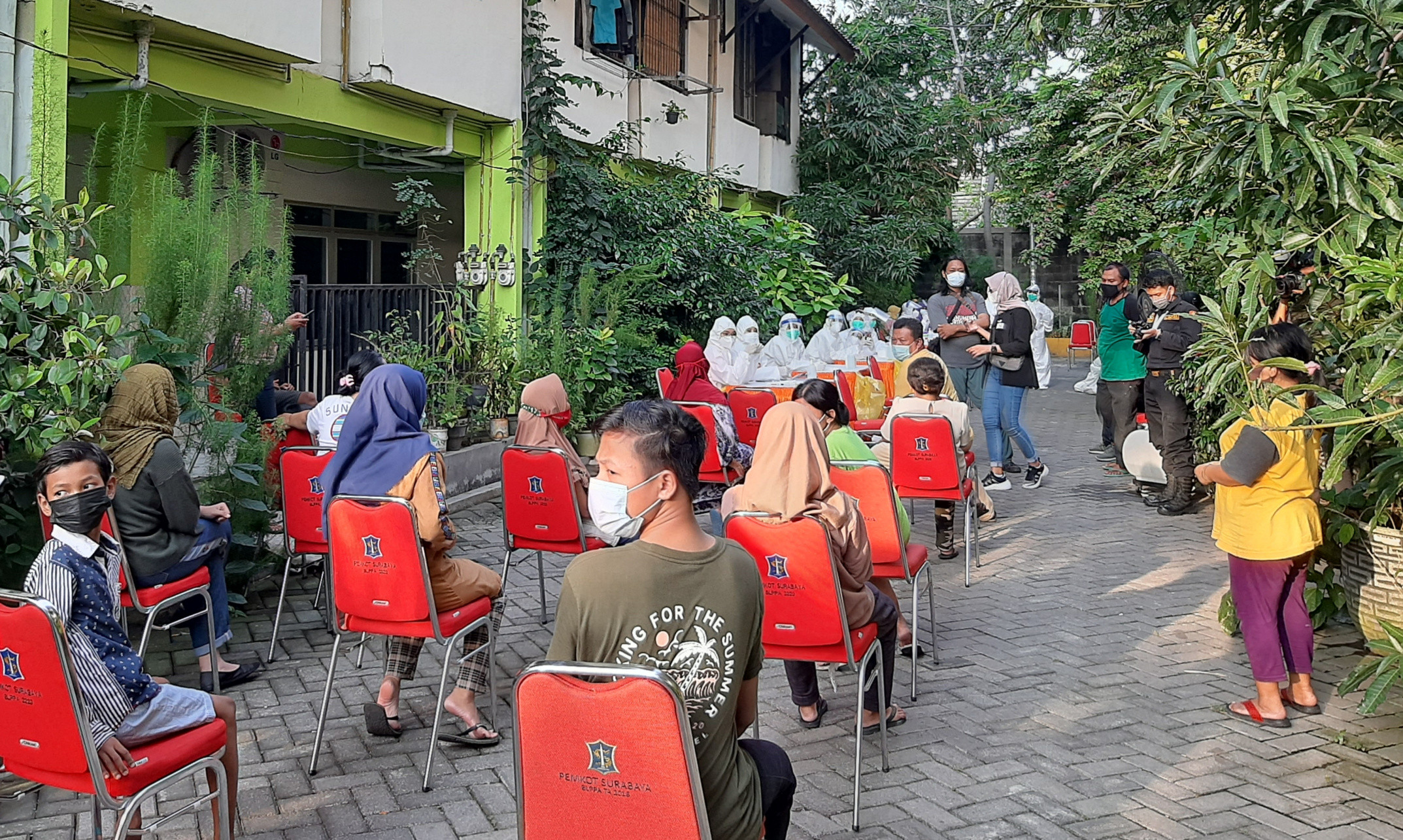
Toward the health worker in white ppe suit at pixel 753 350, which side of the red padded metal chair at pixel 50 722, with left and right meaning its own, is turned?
front

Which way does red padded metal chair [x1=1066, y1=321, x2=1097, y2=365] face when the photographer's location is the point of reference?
facing the viewer and to the left of the viewer

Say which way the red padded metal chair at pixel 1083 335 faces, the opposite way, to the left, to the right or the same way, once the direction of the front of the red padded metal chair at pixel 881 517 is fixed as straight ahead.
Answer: the opposite way

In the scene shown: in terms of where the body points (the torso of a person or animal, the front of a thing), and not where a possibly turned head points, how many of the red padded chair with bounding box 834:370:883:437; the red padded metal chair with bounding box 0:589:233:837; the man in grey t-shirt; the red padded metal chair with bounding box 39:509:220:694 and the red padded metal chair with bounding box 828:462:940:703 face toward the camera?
1

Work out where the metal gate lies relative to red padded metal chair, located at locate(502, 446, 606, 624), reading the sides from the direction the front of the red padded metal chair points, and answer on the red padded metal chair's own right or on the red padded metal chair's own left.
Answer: on the red padded metal chair's own left

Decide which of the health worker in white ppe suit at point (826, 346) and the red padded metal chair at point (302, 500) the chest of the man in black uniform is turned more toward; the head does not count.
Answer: the red padded metal chair

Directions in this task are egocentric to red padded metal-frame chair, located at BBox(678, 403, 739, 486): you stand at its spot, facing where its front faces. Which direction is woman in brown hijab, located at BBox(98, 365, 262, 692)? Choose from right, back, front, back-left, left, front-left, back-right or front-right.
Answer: back

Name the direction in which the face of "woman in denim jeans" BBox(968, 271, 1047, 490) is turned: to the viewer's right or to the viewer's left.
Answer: to the viewer's left

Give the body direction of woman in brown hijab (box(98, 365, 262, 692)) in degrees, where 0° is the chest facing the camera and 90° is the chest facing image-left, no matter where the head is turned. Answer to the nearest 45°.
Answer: approximately 225°

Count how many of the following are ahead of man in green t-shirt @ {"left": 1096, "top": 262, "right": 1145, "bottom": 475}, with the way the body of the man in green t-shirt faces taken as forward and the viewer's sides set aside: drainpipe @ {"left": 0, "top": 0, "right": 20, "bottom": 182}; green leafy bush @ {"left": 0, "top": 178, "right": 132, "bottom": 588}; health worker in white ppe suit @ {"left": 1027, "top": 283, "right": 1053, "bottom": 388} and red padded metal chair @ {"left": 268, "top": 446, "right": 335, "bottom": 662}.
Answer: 3

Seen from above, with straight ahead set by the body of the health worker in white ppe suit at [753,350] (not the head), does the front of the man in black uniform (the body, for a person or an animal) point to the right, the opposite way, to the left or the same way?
to the right

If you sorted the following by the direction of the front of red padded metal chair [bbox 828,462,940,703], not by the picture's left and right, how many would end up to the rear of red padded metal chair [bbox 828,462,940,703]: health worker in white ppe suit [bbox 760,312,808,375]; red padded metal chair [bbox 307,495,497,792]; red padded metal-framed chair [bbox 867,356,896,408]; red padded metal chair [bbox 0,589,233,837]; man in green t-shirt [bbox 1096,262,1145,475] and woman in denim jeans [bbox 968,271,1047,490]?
2

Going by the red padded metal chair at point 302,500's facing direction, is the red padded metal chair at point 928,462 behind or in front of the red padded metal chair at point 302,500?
in front
